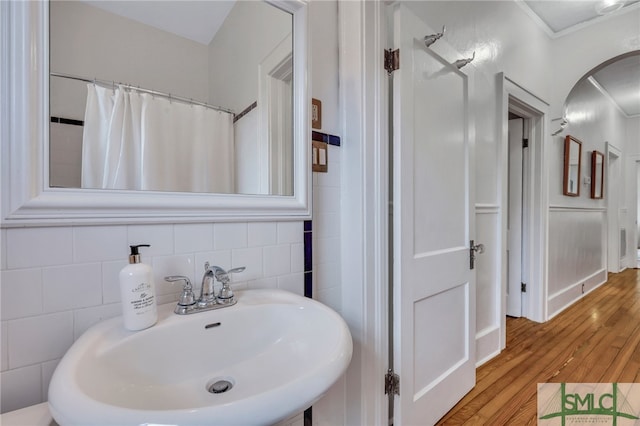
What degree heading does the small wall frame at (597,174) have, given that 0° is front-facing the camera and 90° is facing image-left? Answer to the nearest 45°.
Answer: approximately 315°

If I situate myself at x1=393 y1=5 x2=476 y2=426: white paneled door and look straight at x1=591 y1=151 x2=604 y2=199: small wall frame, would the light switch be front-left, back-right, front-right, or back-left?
back-left

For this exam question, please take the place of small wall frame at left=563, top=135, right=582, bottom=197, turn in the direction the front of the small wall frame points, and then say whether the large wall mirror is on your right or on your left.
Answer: on your right

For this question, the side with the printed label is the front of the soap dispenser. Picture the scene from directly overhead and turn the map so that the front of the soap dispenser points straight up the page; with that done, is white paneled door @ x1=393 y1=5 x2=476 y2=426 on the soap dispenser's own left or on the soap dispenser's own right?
on the soap dispenser's own left
